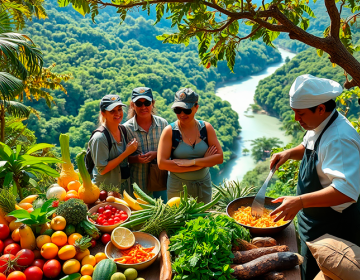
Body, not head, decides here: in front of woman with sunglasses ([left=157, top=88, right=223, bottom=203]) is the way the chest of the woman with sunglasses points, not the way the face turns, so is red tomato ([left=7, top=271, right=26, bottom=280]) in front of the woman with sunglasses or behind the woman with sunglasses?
in front

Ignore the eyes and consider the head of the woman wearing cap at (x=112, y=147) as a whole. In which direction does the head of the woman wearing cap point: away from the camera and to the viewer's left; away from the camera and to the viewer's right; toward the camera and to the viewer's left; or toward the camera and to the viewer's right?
toward the camera and to the viewer's right

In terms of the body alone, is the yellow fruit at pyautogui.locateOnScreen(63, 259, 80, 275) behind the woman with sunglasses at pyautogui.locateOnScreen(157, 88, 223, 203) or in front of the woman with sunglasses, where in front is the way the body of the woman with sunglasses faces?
in front

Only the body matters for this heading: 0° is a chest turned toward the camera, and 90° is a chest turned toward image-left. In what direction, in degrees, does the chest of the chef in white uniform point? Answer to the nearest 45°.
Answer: approximately 90°

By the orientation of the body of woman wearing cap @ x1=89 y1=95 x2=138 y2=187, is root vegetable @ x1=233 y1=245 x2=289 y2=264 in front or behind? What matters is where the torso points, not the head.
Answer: in front

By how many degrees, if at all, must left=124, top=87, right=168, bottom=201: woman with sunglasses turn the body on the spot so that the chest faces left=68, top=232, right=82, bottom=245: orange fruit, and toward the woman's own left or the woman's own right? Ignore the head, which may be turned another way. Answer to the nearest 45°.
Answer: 0° — they already face it

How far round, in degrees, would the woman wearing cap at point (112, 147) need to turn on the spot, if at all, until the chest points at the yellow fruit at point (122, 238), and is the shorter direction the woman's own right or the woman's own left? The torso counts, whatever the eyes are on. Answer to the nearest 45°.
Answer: approximately 45° to the woman's own right

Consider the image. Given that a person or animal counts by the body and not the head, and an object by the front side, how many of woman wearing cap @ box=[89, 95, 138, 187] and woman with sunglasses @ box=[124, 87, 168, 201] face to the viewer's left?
0

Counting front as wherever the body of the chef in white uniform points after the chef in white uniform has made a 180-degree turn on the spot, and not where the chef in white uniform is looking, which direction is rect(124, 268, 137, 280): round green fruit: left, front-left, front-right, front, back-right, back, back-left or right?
back-right

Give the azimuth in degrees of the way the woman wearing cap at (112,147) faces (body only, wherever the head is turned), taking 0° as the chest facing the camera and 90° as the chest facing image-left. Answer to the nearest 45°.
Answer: approximately 315°
